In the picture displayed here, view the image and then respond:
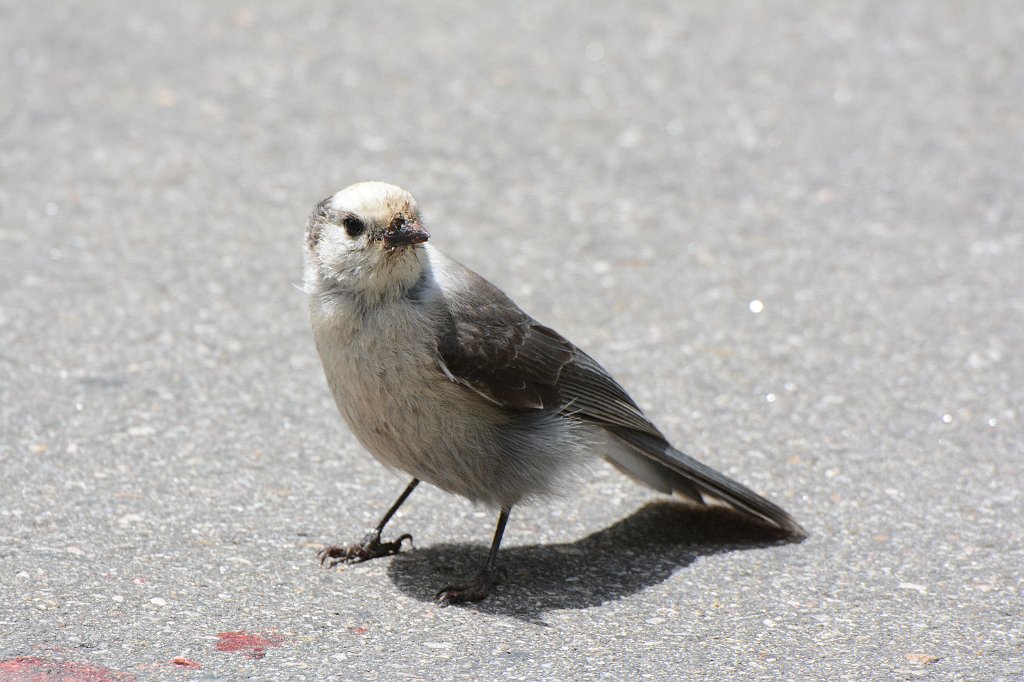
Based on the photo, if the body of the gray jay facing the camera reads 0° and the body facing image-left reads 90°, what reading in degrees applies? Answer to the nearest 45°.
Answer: approximately 45°
